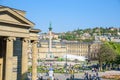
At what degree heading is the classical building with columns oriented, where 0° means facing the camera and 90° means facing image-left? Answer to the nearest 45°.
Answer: approximately 315°
